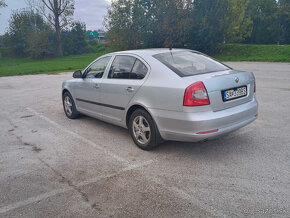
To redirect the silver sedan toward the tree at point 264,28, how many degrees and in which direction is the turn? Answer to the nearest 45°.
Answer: approximately 45° to its right

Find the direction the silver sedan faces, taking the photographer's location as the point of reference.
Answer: facing away from the viewer and to the left of the viewer

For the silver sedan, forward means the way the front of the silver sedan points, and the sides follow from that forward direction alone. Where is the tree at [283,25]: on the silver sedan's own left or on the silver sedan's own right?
on the silver sedan's own right

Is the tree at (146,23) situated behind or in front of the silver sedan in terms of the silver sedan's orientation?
in front
